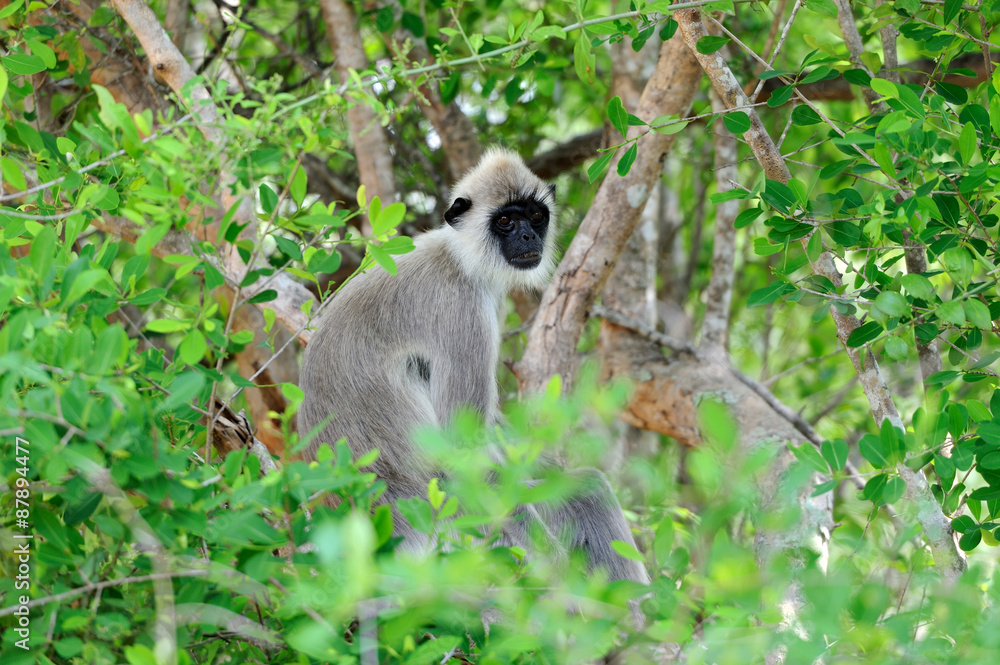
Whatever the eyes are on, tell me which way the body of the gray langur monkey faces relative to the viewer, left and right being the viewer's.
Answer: facing to the right of the viewer
